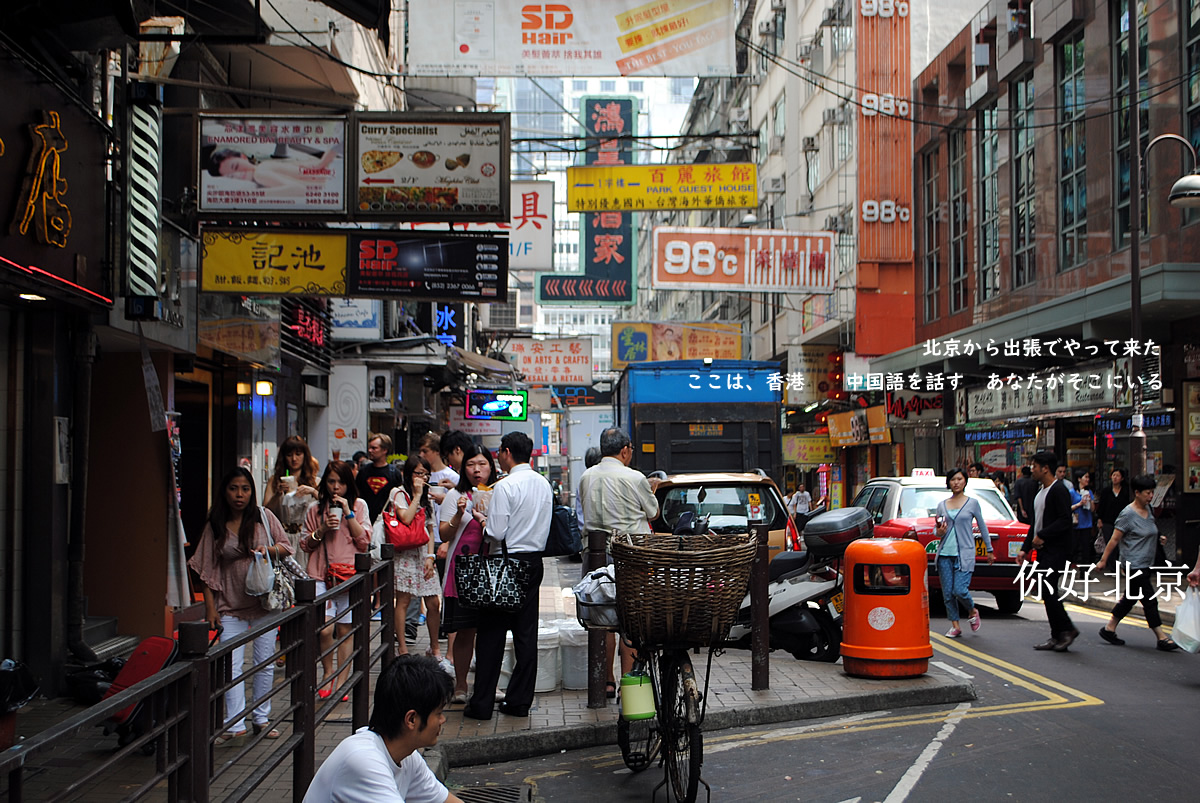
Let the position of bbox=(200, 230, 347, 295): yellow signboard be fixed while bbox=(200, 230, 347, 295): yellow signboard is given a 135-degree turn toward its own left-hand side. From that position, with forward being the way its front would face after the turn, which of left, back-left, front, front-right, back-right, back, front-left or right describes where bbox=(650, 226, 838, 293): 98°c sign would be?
front

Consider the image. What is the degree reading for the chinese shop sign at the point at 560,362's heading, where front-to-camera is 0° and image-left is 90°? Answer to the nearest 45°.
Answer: approximately 0°

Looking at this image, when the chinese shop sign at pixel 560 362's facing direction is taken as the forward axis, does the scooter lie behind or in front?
in front

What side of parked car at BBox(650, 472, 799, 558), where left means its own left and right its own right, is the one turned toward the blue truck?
front

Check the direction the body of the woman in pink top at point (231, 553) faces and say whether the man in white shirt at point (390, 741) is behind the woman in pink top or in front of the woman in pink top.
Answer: in front

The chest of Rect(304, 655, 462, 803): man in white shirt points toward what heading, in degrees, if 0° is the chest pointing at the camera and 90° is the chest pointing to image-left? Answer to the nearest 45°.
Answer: approximately 270°

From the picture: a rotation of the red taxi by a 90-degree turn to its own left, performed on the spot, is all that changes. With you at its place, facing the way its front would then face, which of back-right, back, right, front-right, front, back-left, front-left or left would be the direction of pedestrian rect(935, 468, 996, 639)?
front-left

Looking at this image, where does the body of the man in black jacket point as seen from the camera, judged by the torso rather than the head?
to the viewer's left
